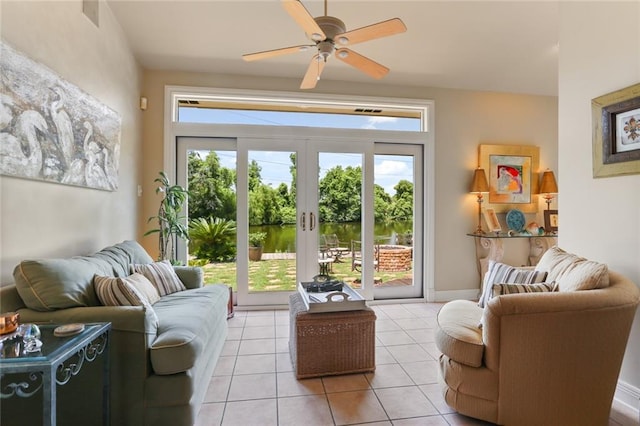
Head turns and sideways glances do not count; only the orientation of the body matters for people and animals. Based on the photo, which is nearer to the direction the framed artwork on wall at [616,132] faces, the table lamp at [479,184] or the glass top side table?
the glass top side table

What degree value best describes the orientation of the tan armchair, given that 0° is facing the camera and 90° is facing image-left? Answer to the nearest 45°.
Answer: approximately 90°

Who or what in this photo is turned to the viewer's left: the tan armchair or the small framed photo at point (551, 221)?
the tan armchair

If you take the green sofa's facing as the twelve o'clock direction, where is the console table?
The console table is roughly at 12 o'clock from the green sofa.

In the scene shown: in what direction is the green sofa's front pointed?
to the viewer's right

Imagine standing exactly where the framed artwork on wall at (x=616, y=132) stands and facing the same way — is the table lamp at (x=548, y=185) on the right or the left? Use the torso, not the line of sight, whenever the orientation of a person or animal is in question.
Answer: on its right

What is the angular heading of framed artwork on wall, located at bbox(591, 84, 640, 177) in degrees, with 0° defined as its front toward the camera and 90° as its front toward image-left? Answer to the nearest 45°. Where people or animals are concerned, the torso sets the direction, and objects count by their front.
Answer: approximately 45°

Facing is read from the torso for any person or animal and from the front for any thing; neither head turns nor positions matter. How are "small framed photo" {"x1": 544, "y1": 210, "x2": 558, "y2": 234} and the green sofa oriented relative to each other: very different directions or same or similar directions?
very different directions

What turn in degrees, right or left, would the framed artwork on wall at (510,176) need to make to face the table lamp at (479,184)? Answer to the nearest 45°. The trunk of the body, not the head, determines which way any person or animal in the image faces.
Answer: approximately 45° to its right

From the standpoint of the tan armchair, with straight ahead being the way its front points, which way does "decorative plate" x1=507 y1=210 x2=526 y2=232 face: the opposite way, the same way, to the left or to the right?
to the left

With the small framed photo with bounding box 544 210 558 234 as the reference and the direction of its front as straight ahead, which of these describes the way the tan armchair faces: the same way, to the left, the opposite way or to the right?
to the right
